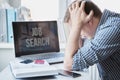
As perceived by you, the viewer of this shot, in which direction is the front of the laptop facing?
facing the viewer and to the right of the viewer

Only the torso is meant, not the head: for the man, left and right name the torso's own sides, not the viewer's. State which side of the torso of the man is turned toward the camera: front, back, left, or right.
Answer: left

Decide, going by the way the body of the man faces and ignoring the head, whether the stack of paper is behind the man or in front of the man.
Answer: in front
